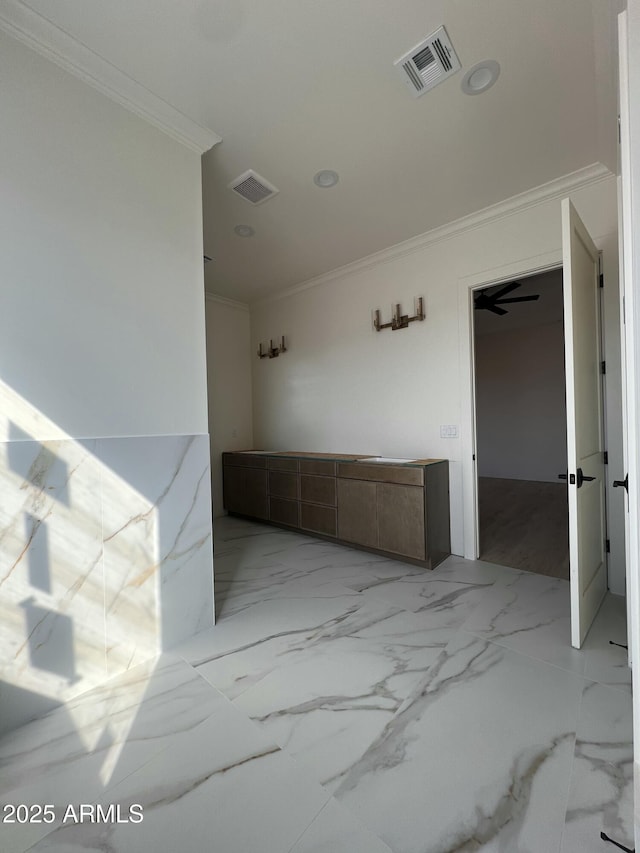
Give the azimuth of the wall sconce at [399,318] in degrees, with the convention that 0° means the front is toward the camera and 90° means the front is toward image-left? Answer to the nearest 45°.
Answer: approximately 45°

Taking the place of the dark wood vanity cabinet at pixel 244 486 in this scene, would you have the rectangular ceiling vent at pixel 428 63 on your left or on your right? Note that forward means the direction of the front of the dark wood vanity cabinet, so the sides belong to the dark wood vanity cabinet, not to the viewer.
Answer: on your left

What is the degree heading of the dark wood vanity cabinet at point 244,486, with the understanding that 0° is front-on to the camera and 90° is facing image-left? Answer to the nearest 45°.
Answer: approximately 45°

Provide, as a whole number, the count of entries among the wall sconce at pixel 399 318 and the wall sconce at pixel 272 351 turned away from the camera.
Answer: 0

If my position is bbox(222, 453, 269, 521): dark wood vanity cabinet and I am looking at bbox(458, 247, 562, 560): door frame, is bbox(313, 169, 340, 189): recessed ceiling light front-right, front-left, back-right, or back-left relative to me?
front-right

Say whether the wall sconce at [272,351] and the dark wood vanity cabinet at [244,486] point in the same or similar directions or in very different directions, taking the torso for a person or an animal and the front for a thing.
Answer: same or similar directions

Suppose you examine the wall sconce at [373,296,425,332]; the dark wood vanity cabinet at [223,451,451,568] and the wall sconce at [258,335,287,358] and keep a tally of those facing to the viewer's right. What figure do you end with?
0

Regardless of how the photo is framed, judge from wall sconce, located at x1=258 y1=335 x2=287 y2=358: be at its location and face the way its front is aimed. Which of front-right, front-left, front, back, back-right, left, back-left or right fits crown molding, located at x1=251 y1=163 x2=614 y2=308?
left

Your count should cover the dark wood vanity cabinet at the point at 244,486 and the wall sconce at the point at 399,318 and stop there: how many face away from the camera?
0

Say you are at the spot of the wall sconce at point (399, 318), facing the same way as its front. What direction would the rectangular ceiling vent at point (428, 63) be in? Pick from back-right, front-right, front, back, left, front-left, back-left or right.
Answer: front-left

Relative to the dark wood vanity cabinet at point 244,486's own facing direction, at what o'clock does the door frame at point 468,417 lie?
The door frame is roughly at 9 o'clock from the dark wood vanity cabinet.

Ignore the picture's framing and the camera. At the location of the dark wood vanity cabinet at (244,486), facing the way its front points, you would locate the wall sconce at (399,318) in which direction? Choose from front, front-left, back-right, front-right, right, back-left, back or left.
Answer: left

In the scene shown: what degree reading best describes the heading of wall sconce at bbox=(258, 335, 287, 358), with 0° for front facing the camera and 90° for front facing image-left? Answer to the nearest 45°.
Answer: approximately 45°

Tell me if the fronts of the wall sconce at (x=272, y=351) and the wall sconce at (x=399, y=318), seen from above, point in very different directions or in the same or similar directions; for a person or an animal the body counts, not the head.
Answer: same or similar directions

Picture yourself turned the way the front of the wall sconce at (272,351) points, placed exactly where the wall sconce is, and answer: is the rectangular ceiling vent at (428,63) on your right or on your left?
on your left
